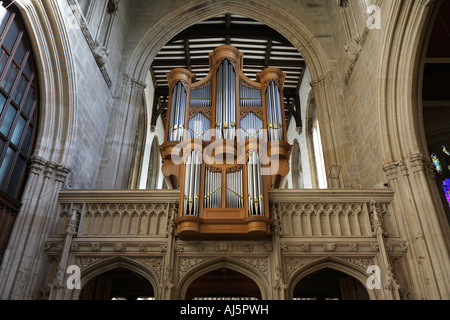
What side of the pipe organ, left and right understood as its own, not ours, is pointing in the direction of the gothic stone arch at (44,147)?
right

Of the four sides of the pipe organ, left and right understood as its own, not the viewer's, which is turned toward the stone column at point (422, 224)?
left

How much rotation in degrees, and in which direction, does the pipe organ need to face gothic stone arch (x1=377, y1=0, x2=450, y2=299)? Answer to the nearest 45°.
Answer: approximately 90° to its left

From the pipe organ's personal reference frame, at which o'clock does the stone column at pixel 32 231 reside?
The stone column is roughly at 3 o'clock from the pipe organ.

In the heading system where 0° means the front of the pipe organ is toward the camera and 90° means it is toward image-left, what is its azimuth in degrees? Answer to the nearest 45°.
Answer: approximately 0°
